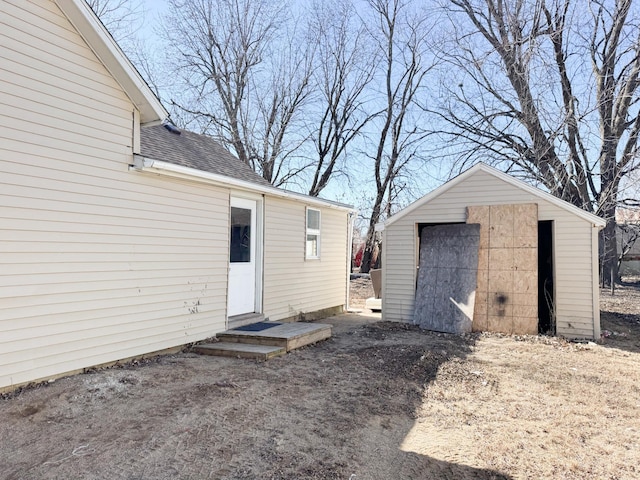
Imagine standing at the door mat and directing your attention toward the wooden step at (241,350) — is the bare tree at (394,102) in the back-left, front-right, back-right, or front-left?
back-left

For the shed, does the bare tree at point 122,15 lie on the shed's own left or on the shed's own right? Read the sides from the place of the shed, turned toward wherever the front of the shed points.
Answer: on the shed's own right

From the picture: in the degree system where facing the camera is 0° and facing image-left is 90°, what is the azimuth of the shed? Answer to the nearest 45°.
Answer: approximately 0°

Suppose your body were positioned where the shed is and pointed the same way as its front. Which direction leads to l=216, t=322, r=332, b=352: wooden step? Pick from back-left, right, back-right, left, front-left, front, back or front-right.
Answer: front-right

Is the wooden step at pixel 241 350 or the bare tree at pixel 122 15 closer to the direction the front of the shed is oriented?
the wooden step

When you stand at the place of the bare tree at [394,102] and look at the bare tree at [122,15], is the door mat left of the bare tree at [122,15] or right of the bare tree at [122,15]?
left

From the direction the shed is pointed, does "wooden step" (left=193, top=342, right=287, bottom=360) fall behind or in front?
in front

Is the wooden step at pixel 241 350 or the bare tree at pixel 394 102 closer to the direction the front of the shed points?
the wooden step

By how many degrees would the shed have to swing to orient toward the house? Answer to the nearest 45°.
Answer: approximately 45° to its right

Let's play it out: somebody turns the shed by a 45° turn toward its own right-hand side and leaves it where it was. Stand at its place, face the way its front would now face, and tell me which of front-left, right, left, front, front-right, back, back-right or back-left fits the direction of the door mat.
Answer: front
